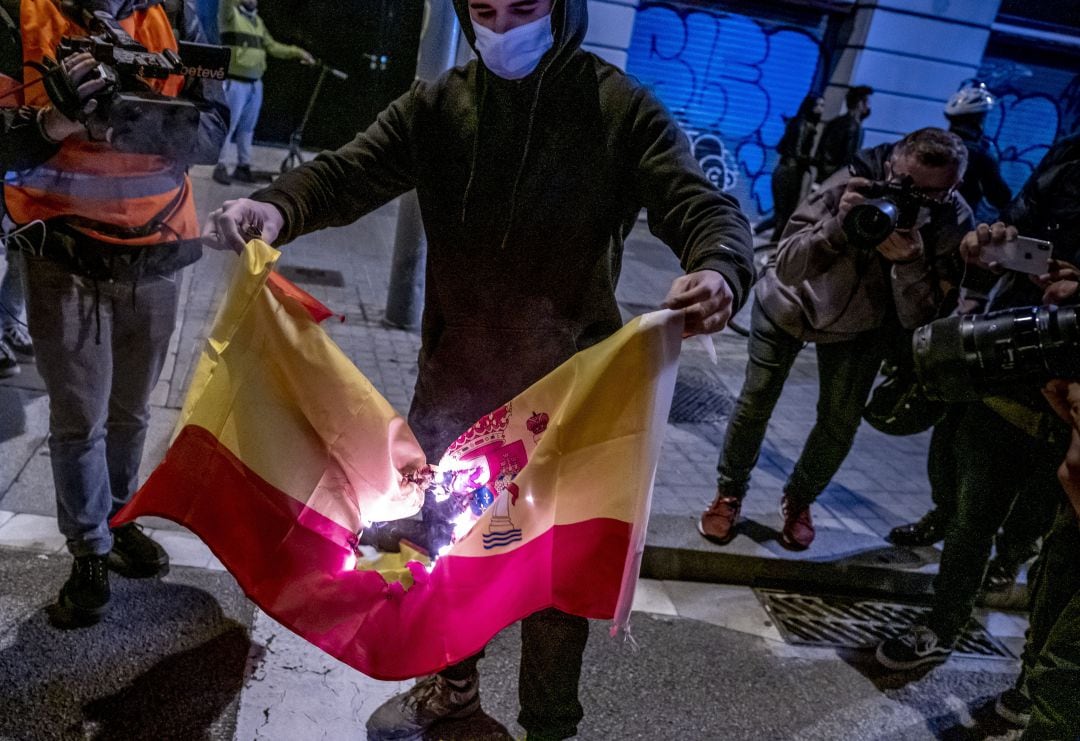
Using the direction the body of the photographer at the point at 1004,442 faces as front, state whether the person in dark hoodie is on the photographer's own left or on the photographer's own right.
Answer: on the photographer's own left

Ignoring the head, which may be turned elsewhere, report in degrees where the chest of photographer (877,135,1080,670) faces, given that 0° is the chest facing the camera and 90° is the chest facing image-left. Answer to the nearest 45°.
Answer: approximately 90°

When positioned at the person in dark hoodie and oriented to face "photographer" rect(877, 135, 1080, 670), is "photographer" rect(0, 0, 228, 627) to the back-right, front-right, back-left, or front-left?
back-left
